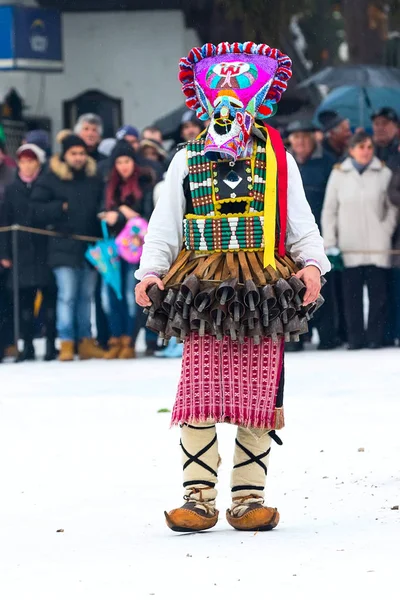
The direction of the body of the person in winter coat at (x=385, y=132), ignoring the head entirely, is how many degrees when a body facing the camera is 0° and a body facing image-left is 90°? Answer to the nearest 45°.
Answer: approximately 45°

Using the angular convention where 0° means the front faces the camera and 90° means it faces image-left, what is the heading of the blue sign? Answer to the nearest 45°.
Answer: approximately 0°

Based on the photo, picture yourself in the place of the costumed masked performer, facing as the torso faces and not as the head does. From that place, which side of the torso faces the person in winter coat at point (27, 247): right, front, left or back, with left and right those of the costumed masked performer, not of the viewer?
back

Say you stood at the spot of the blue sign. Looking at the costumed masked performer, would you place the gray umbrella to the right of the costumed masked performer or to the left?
left

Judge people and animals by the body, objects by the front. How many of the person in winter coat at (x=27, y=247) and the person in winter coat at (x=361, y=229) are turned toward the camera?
2

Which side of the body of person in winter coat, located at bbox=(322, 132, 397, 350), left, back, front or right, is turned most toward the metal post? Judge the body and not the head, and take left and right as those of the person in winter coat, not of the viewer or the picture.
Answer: right

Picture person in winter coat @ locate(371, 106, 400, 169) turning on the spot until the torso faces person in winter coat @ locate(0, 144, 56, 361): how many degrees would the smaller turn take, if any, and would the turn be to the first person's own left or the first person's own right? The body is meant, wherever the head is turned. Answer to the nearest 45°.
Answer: approximately 45° to the first person's own right

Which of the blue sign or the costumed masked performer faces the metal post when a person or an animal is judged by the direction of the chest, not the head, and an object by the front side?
the blue sign

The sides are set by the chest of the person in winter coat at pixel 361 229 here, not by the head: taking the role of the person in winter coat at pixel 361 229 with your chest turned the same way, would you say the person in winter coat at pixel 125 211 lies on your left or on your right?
on your right
